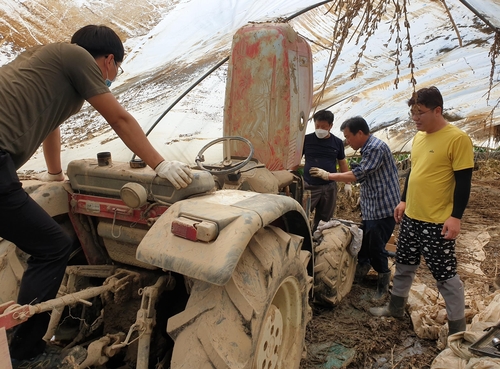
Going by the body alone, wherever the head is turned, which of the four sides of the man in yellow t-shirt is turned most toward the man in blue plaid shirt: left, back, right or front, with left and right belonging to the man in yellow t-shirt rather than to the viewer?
right

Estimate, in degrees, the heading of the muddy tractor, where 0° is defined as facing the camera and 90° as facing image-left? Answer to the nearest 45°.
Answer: approximately 225°

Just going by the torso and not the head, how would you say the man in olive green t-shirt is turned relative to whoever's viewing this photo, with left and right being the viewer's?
facing away from the viewer and to the right of the viewer

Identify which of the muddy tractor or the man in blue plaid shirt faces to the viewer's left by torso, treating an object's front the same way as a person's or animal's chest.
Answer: the man in blue plaid shirt

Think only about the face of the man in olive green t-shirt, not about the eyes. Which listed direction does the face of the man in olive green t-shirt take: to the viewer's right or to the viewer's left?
to the viewer's right

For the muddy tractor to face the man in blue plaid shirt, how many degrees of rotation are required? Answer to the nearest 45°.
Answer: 0° — it already faces them

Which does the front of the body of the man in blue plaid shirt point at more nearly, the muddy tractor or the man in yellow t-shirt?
the muddy tractor

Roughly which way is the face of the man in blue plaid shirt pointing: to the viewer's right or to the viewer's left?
to the viewer's left

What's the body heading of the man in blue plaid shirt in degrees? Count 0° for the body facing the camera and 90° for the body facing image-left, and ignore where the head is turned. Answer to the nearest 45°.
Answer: approximately 90°

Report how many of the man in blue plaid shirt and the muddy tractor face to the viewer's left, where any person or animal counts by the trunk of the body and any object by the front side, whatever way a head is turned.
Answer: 1
